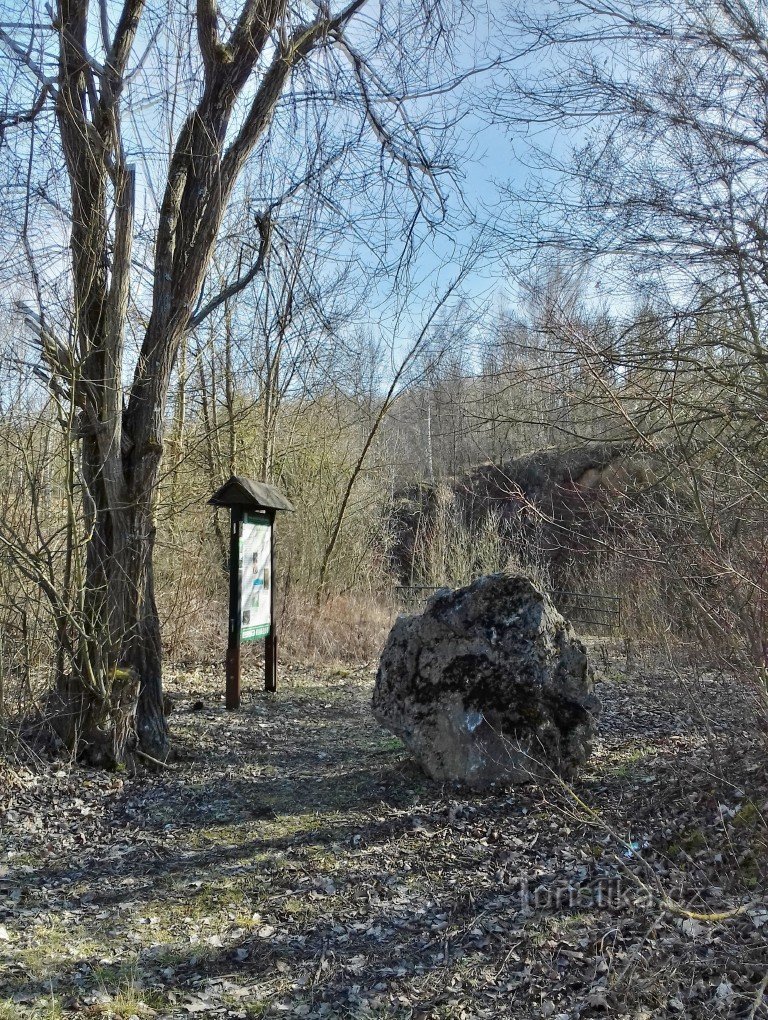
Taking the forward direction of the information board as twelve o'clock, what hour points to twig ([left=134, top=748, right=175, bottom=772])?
The twig is roughly at 2 o'clock from the information board.

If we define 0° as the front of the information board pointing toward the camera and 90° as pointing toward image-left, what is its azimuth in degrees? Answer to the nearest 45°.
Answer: approximately 315°
